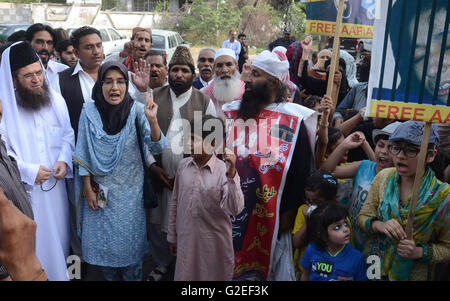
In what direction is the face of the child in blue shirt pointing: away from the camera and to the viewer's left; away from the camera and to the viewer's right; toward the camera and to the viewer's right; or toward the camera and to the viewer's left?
toward the camera and to the viewer's right

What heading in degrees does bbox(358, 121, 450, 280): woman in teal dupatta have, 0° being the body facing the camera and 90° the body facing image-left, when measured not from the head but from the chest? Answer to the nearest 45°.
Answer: approximately 45°

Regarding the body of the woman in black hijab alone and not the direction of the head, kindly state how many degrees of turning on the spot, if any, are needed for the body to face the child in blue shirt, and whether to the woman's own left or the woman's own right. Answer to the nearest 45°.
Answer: approximately 45° to the woman's own left

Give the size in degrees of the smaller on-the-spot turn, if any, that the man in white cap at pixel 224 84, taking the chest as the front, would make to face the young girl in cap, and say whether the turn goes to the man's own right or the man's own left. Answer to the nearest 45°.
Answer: approximately 45° to the man's own left

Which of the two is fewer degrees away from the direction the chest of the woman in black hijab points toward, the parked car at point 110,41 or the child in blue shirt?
the child in blue shirt

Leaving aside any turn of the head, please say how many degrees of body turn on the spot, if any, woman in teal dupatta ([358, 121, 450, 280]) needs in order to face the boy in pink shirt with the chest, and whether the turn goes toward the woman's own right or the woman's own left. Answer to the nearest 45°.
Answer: approximately 45° to the woman's own right

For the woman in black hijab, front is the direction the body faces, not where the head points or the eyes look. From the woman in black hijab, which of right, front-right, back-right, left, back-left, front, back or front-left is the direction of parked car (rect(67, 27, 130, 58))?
back

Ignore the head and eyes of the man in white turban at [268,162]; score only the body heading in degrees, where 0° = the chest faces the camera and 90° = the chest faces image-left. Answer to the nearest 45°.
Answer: approximately 45°

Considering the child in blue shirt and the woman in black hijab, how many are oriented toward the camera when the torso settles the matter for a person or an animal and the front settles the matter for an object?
2

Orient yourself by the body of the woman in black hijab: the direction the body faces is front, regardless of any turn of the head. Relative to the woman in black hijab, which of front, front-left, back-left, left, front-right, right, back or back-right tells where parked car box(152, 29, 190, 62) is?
back

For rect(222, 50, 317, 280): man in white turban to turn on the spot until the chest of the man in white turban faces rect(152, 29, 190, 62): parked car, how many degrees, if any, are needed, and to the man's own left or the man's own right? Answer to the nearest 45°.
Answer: approximately 135° to the man's own right

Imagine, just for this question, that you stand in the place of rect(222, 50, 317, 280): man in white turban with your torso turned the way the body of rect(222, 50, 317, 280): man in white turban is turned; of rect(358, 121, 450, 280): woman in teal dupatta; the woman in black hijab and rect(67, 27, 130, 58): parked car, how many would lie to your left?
1
